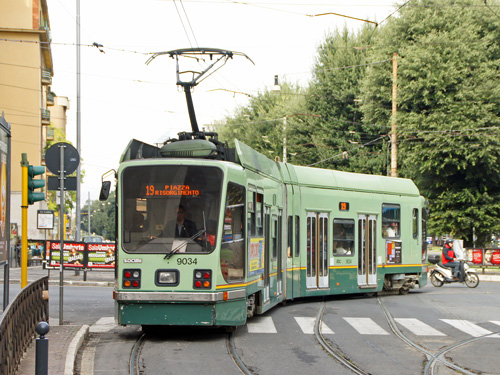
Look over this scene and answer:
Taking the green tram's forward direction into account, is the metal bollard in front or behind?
in front

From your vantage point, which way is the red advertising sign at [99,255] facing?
toward the camera

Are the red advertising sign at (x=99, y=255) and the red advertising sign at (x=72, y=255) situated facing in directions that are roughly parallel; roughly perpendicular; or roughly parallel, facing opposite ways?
roughly parallel

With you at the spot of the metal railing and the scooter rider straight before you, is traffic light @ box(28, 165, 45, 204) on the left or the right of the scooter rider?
left

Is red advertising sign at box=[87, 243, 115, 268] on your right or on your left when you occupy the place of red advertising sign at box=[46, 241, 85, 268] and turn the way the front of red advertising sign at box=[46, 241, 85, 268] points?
on your left

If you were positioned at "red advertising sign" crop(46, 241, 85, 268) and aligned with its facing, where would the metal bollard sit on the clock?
The metal bollard is roughly at 12 o'clock from the red advertising sign.

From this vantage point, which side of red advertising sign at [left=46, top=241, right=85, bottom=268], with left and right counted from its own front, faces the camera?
front
